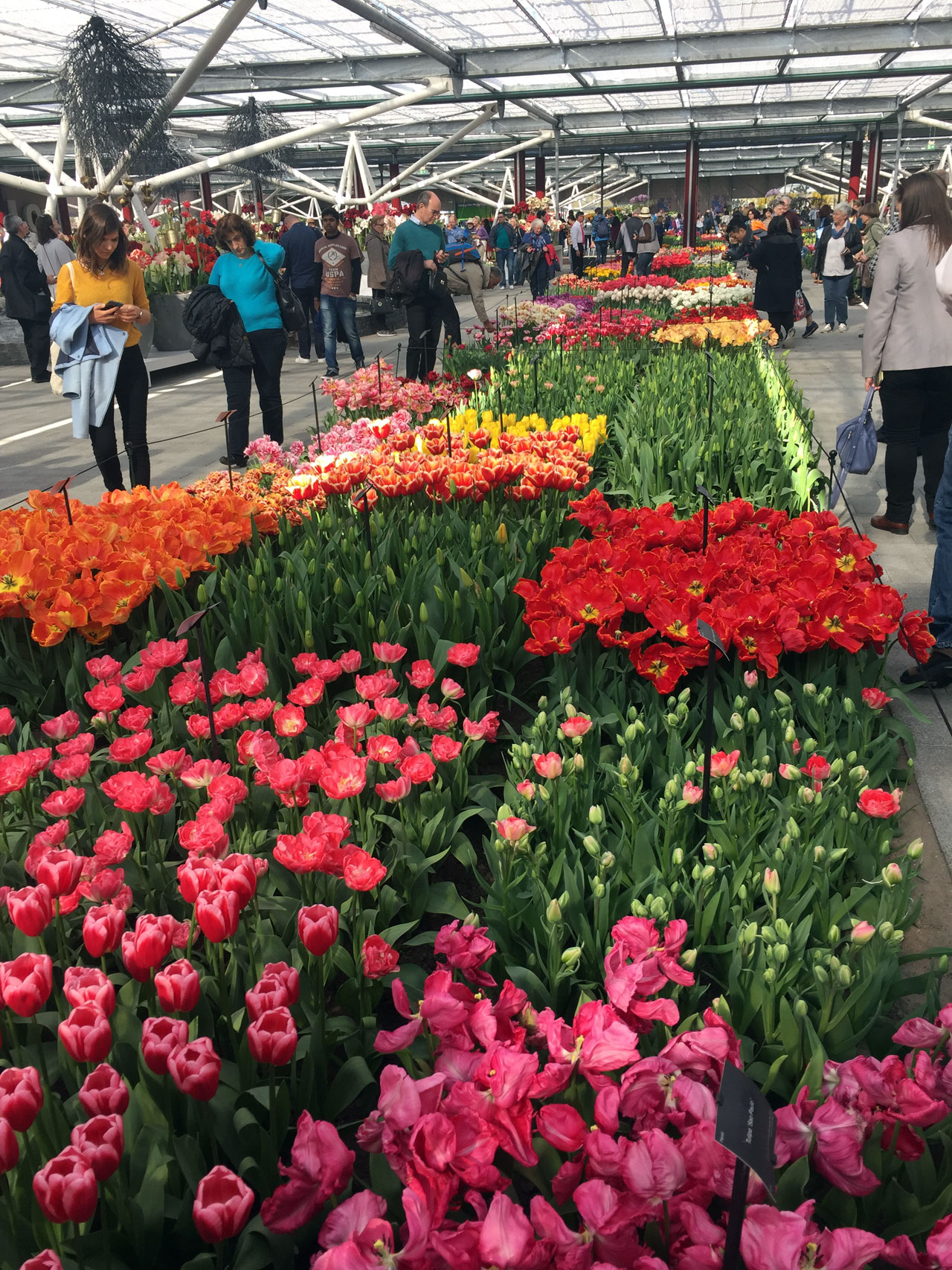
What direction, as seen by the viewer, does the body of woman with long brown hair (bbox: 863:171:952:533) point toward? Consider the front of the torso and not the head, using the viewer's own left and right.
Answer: facing away from the viewer and to the left of the viewer

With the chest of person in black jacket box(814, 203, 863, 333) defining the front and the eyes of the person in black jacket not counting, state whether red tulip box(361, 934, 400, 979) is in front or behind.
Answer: in front

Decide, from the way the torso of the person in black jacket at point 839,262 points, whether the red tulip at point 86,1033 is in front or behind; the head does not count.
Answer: in front

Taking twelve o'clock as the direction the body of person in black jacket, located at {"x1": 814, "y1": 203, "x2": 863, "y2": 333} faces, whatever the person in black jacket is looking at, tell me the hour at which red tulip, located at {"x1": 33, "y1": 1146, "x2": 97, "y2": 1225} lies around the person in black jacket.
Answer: The red tulip is roughly at 12 o'clock from the person in black jacket.

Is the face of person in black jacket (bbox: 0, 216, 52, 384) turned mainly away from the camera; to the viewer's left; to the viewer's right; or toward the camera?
to the viewer's right

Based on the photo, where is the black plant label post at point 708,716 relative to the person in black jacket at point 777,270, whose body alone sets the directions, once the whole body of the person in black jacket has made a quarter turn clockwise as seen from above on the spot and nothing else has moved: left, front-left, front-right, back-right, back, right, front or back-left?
right

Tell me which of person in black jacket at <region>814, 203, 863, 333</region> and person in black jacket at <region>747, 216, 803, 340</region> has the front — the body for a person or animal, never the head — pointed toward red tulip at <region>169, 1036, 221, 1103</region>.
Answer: person in black jacket at <region>814, 203, 863, 333</region>

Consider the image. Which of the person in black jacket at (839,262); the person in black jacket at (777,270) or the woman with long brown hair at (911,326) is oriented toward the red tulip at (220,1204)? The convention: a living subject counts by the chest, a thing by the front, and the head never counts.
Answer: the person in black jacket at (839,262)

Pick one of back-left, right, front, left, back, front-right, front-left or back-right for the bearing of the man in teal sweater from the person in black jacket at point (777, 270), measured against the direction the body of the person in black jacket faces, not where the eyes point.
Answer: back-left

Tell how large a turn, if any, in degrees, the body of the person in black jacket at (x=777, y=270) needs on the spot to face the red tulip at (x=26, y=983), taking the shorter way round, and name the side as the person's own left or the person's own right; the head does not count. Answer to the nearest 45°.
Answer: approximately 180°

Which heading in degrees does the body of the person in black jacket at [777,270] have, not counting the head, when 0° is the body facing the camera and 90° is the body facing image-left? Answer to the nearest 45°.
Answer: approximately 180°

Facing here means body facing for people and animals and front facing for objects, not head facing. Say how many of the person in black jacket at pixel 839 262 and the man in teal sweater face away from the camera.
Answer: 0

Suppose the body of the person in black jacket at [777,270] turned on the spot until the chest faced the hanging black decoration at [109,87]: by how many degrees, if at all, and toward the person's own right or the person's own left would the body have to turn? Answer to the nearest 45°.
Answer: approximately 90° to the person's own left

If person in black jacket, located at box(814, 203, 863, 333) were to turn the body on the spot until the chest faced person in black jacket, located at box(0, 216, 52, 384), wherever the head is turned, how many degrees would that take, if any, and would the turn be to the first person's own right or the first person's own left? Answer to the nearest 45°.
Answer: approximately 45° to the first person's own right

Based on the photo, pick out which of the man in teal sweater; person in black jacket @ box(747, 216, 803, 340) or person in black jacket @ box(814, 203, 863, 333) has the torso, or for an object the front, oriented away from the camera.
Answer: person in black jacket @ box(747, 216, 803, 340)
